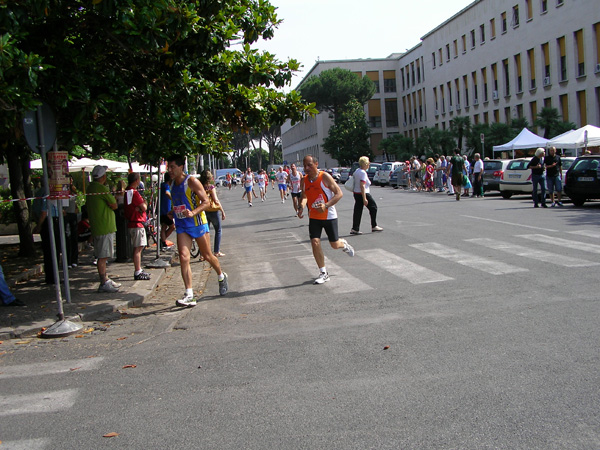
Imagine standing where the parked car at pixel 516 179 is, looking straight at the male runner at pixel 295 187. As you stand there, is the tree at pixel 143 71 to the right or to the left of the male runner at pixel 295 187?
left

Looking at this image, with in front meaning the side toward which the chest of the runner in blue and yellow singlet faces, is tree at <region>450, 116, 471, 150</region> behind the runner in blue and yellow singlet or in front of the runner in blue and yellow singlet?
behind

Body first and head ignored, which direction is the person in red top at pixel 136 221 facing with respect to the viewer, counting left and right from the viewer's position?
facing to the right of the viewer

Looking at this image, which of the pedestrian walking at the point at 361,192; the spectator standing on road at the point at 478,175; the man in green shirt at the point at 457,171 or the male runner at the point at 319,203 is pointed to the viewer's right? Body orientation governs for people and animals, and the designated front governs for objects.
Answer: the pedestrian walking

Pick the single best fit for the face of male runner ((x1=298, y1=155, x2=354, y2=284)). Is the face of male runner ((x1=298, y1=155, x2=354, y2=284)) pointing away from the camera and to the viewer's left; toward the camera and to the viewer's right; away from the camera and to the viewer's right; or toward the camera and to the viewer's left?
toward the camera and to the viewer's left

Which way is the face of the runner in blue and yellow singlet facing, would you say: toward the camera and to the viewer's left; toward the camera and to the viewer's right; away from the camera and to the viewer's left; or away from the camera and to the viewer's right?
toward the camera and to the viewer's left

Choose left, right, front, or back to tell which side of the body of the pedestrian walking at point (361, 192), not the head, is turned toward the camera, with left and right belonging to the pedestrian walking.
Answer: right

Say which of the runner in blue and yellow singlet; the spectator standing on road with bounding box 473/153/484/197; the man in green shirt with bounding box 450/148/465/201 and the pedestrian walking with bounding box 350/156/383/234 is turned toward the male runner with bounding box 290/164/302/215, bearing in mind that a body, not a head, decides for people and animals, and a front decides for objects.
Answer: the spectator standing on road

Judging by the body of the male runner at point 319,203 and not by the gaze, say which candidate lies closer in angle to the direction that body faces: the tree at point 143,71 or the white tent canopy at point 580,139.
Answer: the tree

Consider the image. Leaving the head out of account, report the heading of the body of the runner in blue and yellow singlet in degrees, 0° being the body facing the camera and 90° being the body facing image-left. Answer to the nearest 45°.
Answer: approximately 45°

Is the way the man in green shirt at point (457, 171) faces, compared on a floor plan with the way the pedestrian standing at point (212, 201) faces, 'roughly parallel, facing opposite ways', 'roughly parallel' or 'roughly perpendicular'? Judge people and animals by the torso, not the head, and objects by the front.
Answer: roughly perpendicular

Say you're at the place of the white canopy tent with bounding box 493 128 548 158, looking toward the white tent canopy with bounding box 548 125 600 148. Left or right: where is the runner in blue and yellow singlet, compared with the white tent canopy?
right
